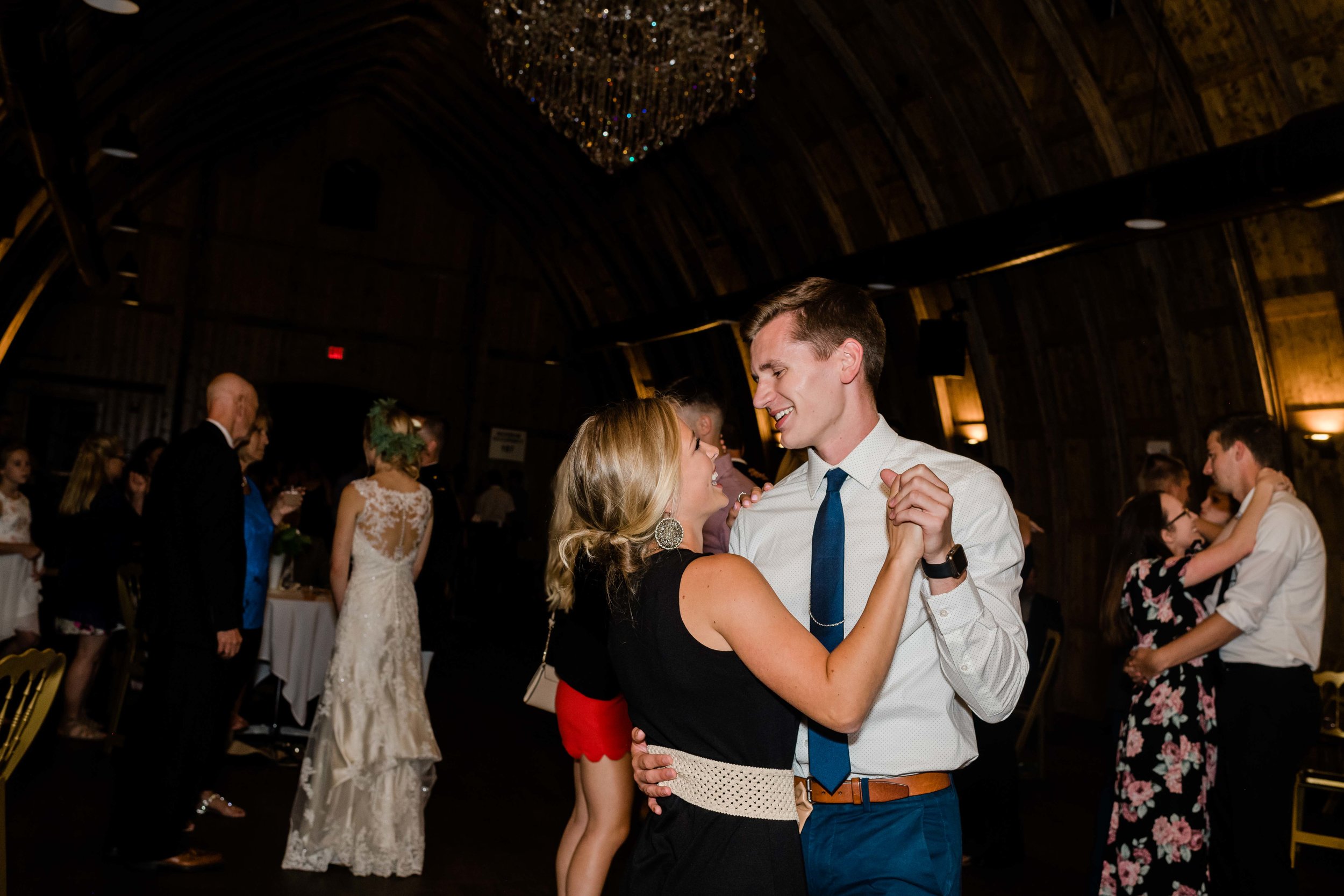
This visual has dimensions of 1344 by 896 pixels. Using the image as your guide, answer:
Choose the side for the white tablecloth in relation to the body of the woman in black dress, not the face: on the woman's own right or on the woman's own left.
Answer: on the woman's own left

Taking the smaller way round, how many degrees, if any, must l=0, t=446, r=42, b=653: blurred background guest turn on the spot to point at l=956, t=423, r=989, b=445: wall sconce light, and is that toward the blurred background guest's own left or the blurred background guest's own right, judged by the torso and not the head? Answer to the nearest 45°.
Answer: approximately 45° to the blurred background guest's own left

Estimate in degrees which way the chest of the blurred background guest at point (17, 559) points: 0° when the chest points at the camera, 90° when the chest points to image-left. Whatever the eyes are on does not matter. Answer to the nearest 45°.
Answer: approximately 315°

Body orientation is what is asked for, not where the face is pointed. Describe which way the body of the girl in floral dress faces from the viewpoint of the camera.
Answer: to the viewer's right

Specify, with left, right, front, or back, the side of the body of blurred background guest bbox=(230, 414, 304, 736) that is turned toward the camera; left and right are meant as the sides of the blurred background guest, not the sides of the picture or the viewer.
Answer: right

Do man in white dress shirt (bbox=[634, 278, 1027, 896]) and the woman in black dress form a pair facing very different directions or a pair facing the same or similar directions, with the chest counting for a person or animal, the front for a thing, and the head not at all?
very different directions

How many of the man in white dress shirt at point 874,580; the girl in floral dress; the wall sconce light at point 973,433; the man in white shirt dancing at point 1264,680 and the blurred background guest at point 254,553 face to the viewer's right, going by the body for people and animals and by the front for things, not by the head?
2

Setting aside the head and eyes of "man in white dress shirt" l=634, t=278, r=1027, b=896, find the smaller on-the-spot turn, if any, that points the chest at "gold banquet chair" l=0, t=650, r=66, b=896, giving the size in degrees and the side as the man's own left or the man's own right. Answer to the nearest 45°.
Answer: approximately 45° to the man's own right

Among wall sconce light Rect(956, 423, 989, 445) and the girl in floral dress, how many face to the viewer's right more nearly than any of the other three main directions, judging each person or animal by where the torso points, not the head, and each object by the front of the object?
1

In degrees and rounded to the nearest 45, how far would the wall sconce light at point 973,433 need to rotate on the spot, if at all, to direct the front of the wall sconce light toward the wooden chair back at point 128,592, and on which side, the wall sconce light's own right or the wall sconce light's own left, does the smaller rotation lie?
0° — it already faces it

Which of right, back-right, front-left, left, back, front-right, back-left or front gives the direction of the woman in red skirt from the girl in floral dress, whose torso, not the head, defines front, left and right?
back-right

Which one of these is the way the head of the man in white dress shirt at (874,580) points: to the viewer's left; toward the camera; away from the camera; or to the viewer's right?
to the viewer's left

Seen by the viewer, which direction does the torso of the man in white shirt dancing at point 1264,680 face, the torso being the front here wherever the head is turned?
to the viewer's left
